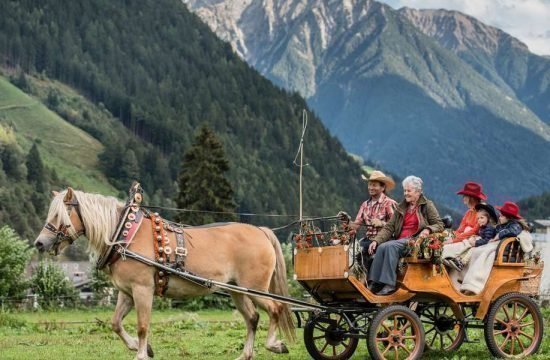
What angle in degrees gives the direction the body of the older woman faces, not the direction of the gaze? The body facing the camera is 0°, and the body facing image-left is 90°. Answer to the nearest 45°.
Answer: approximately 45°

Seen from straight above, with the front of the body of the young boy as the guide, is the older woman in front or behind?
in front

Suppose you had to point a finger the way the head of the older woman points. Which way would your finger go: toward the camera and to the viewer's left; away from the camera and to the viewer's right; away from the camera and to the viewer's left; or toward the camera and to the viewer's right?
toward the camera and to the viewer's left

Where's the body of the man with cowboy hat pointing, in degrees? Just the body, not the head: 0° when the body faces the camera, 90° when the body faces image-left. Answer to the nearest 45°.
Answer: approximately 45°

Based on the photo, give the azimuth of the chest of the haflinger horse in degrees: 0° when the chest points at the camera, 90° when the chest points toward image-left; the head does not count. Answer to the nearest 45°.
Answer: approximately 90°

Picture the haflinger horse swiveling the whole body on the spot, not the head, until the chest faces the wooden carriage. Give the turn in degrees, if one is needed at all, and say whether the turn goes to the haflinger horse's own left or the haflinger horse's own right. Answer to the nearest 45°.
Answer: approximately 180°

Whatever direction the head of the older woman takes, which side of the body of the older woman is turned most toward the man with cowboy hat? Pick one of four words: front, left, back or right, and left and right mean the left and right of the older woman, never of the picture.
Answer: right

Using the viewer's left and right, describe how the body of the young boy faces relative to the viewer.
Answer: facing to the left of the viewer

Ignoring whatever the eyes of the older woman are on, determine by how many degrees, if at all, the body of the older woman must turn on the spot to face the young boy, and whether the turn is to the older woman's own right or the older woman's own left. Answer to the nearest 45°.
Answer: approximately 135° to the older woman's own left

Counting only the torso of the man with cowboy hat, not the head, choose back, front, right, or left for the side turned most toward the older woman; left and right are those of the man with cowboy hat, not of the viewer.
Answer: left
